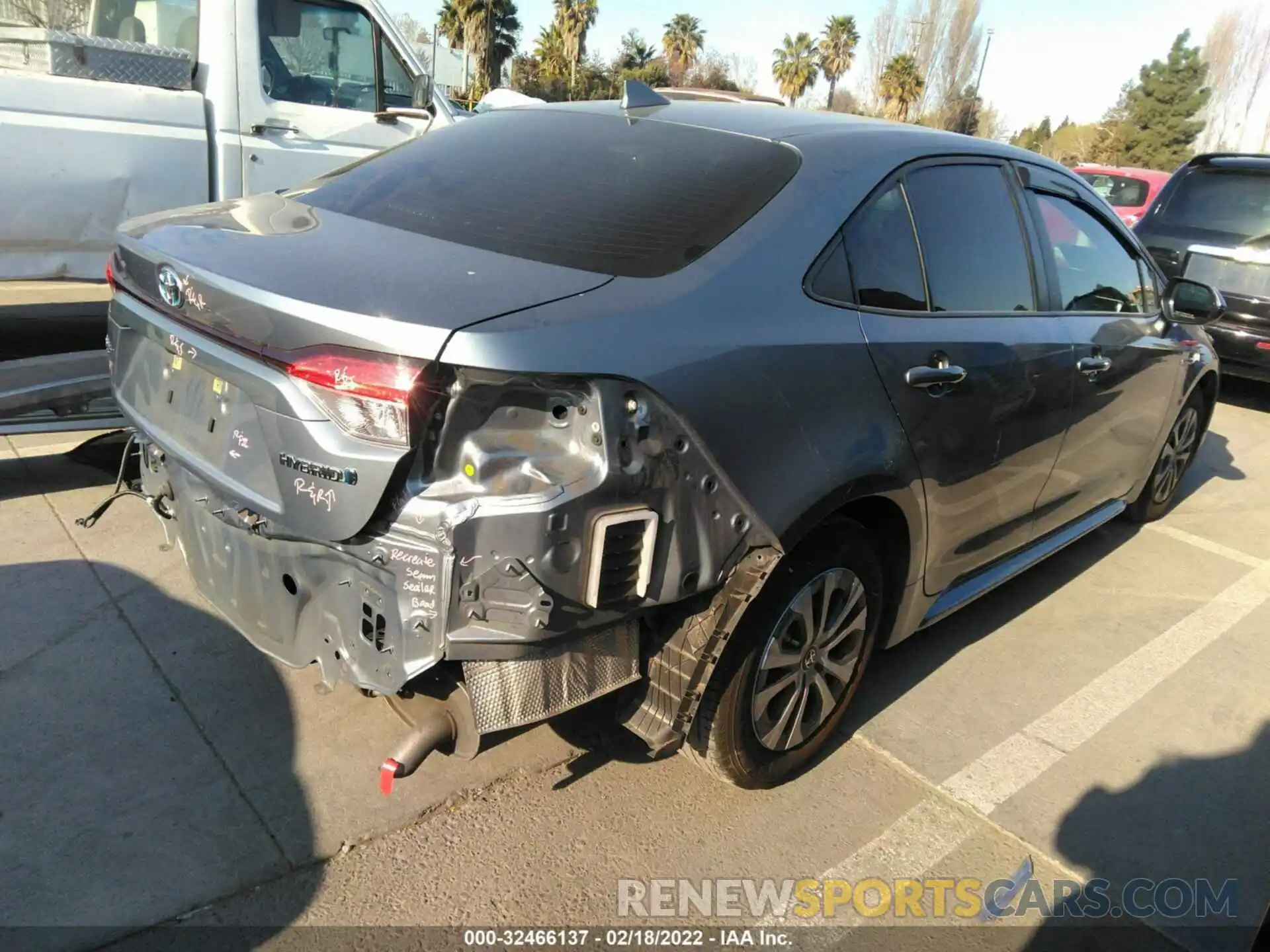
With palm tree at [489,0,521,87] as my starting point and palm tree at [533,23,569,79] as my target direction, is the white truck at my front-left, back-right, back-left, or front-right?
back-right

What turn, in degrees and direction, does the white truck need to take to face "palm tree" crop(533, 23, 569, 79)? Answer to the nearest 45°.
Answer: approximately 45° to its left

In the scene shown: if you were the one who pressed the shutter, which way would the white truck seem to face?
facing away from the viewer and to the right of the viewer

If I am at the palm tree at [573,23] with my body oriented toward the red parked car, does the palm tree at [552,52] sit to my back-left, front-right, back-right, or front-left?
back-right

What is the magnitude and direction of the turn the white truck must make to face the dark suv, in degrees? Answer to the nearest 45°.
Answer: approximately 45° to its right

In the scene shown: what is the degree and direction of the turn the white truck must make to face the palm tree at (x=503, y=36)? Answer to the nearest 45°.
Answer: approximately 45° to its left

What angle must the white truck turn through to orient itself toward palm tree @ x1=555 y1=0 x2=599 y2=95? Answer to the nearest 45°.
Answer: approximately 45° to its left
